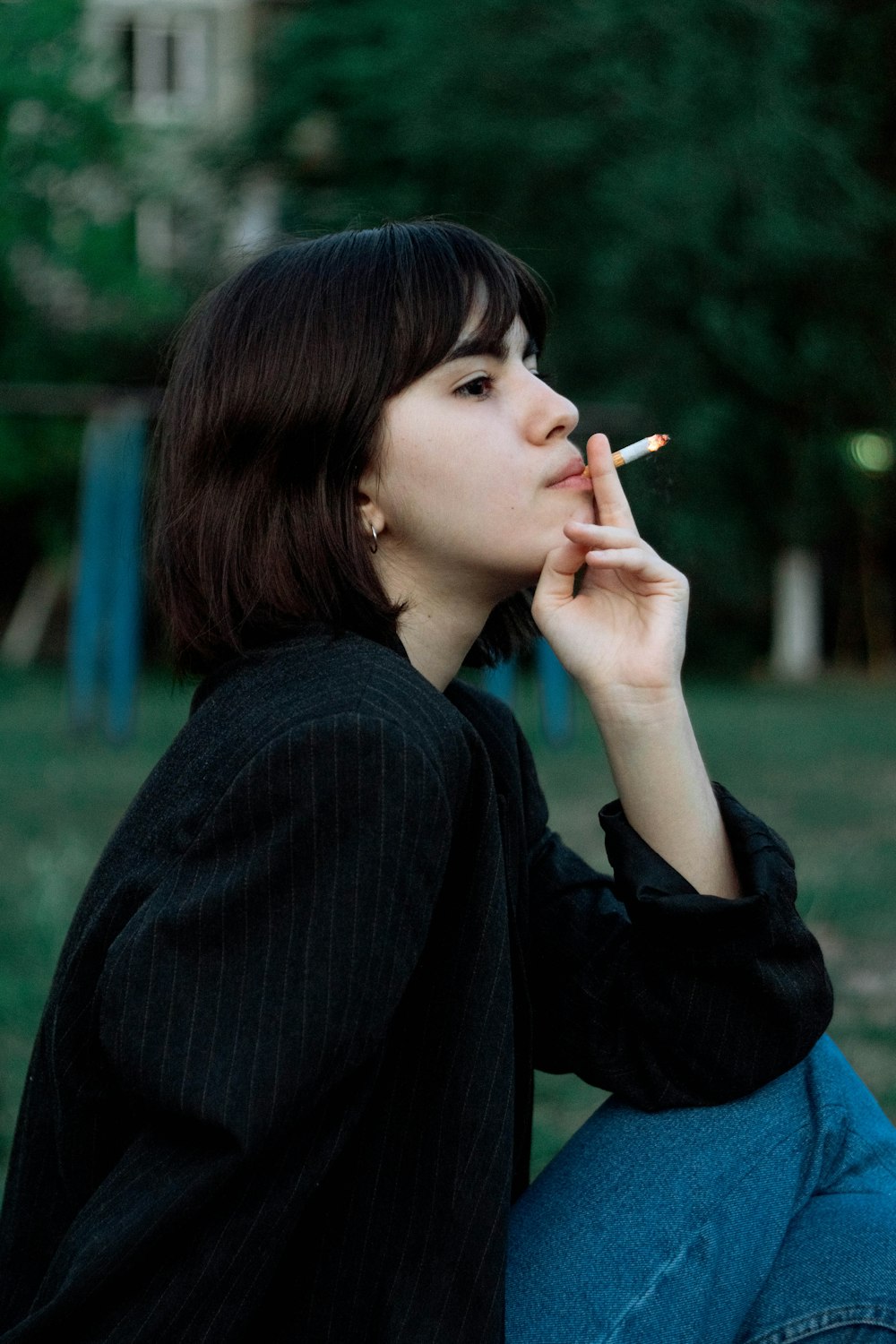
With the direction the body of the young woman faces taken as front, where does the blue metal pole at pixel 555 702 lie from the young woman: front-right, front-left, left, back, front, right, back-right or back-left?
left

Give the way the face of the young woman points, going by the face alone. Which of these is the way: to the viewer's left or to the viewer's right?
to the viewer's right

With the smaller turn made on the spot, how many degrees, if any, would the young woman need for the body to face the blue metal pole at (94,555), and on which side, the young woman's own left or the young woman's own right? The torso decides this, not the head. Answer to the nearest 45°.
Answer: approximately 90° to the young woman's own left

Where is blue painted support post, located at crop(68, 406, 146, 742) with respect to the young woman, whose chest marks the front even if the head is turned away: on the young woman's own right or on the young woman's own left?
on the young woman's own left

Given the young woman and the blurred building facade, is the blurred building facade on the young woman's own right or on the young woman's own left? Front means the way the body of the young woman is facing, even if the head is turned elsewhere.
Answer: on the young woman's own left

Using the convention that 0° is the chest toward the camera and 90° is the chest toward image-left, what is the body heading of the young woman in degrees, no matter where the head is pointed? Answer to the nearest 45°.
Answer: approximately 270°
